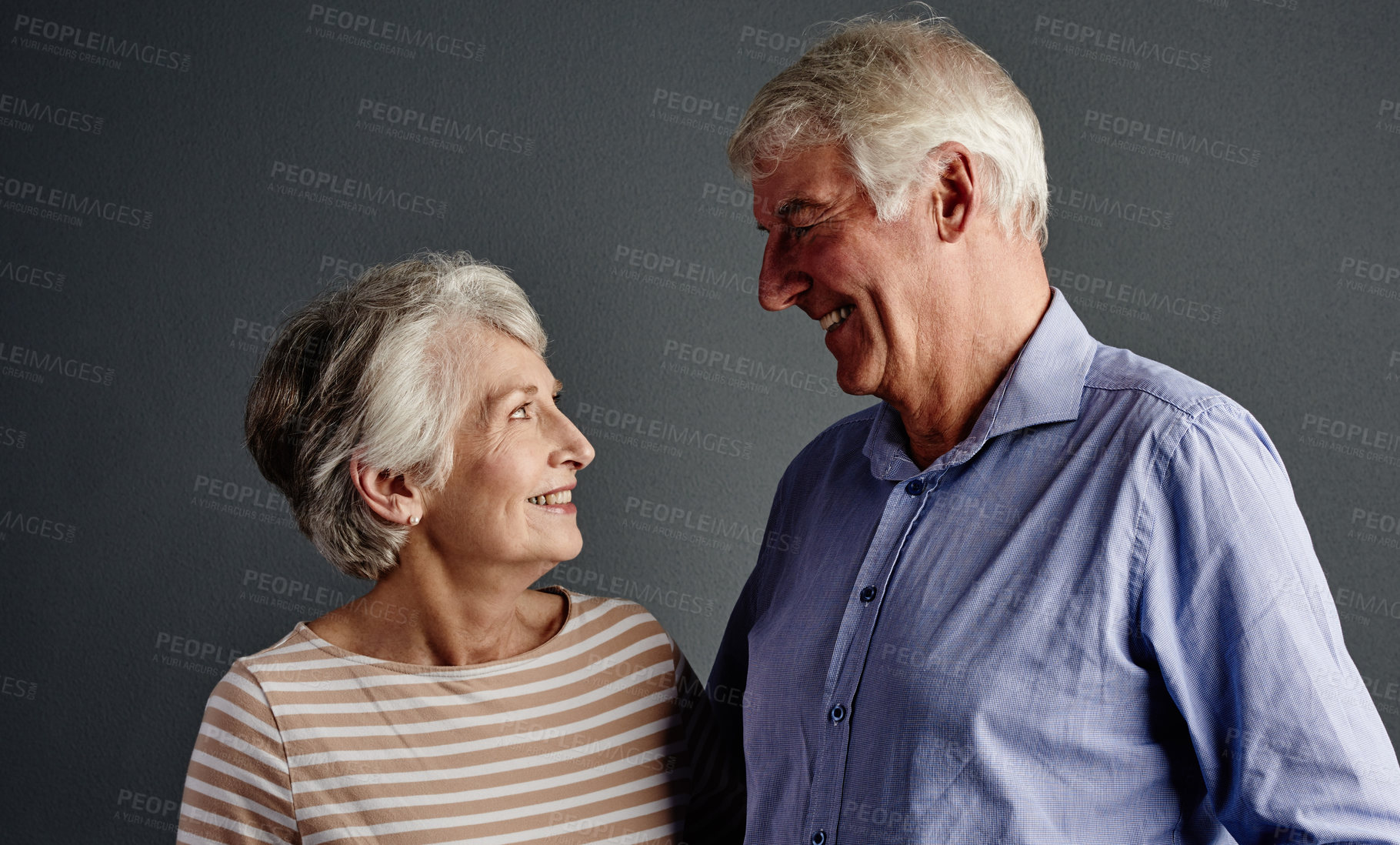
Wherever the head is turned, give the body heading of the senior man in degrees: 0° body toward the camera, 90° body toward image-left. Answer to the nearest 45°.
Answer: approximately 45°

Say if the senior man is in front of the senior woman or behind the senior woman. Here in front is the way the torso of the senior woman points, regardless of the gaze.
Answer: in front

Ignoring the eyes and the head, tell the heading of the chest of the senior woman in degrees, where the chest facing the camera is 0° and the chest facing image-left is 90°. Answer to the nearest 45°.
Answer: approximately 315°

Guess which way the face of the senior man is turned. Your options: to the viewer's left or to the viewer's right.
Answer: to the viewer's left

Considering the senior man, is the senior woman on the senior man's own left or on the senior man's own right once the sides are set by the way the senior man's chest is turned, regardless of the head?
on the senior man's own right

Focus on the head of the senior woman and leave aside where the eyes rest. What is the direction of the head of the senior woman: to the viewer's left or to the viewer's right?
to the viewer's right
